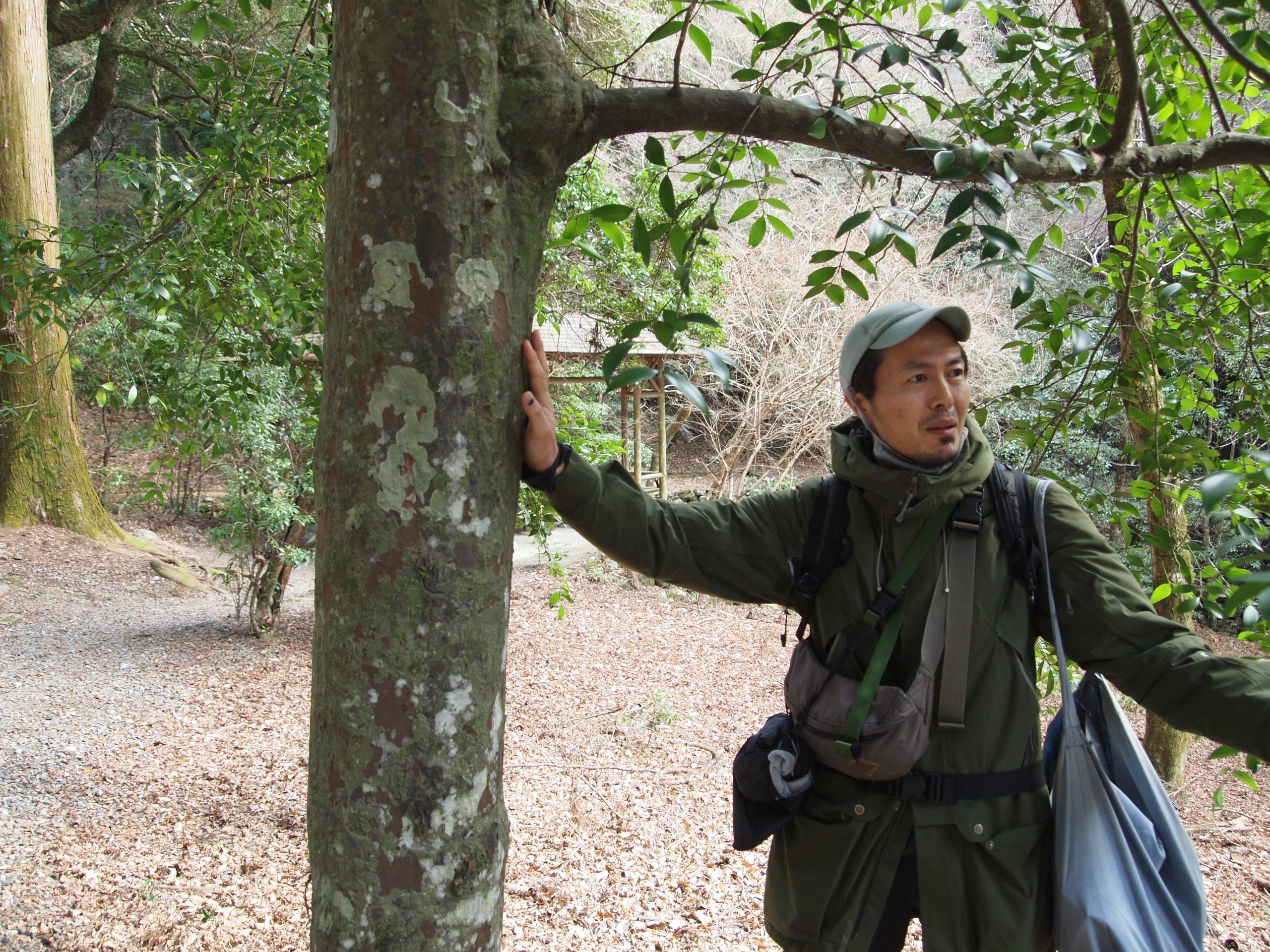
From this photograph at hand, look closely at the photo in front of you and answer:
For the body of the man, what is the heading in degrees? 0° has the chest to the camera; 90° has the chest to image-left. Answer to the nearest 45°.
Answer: approximately 0°

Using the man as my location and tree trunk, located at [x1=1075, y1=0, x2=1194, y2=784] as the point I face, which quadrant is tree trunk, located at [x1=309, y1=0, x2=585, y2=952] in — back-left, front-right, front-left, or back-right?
back-left

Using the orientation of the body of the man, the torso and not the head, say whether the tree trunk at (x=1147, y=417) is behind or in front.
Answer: behind

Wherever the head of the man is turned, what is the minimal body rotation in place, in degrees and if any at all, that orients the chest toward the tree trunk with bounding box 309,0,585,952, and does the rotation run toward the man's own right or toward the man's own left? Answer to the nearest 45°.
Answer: approximately 45° to the man's own right
